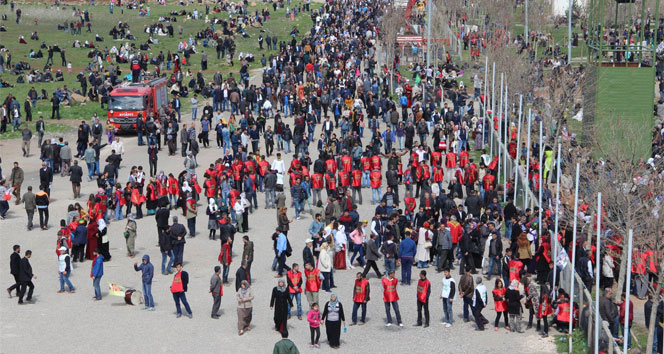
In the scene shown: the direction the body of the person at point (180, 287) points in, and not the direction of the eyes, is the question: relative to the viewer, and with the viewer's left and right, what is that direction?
facing the viewer and to the left of the viewer

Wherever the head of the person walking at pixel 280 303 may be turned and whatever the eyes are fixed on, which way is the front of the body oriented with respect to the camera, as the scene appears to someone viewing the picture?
toward the camera

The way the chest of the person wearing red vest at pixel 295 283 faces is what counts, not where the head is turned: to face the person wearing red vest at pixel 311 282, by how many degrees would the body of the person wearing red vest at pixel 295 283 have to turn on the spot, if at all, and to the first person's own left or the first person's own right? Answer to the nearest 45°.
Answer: approximately 90° to the first person's own left

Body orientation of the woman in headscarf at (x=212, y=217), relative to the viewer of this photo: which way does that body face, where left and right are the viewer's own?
facing the viewer and to the right of the viewer

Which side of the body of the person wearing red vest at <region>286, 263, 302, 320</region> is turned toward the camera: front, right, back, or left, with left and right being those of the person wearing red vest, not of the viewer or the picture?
front

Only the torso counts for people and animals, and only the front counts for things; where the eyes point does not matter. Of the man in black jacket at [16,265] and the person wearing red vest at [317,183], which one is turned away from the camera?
the person wearing red vest

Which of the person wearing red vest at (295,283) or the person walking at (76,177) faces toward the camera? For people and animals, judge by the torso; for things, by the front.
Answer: the person wearing red vest

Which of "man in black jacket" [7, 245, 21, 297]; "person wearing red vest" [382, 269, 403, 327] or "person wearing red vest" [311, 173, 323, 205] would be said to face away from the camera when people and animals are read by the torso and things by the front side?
"person wearing red vest" [311, 173, 323, 205]

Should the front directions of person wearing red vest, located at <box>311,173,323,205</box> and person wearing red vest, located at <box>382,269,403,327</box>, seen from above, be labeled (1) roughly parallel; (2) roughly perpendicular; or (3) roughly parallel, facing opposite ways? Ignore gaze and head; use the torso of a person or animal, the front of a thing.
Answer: roughly parallel, facing opposite ways

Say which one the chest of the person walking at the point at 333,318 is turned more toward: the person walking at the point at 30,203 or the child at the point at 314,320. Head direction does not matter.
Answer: the child

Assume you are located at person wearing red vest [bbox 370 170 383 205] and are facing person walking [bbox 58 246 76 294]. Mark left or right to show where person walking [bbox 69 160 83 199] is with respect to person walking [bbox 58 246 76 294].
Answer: right

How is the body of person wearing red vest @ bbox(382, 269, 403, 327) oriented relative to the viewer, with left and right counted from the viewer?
facing the viewer

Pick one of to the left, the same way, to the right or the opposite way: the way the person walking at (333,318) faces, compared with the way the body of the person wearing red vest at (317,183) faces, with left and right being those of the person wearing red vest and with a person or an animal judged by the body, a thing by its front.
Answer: the opposite way
